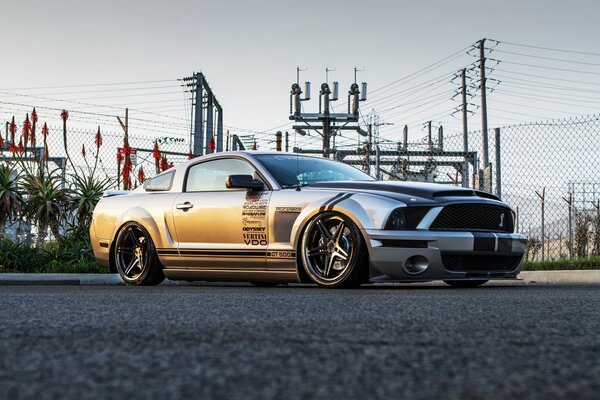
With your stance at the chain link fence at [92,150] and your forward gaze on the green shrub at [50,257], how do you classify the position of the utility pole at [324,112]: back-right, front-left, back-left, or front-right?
back-left

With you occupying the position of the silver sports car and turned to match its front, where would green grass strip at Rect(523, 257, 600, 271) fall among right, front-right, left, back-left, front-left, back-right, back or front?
left

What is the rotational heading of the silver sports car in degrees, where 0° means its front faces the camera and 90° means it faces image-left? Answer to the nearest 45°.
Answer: approximately 315°

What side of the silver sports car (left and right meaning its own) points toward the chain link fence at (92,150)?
back

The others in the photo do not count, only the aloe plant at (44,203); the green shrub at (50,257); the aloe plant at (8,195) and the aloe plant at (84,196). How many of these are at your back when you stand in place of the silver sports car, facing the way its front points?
4

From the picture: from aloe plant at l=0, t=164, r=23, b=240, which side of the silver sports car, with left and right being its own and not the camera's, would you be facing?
back

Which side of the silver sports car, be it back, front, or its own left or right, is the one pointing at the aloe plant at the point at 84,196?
back

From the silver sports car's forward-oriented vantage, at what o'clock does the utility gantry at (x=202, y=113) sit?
The utility gantry is roughly at 7 o'clock from the silver sports car.

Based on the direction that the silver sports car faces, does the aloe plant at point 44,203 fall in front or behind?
behind

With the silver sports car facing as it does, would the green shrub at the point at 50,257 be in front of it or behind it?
behind
